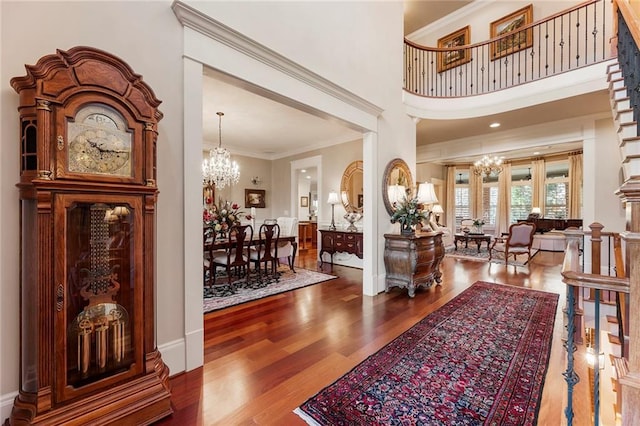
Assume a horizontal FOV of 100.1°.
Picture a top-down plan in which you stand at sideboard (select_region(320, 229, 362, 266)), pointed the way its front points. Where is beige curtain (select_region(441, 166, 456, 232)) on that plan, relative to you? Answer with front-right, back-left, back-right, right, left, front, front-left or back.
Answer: back

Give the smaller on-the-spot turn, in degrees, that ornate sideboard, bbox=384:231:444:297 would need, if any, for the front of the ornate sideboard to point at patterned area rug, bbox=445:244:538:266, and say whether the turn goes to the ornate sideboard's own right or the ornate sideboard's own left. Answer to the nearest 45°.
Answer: approximately 90° to the ornate sideboard's own left

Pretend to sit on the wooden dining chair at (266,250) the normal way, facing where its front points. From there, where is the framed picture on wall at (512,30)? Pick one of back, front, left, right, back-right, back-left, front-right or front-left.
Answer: back-right

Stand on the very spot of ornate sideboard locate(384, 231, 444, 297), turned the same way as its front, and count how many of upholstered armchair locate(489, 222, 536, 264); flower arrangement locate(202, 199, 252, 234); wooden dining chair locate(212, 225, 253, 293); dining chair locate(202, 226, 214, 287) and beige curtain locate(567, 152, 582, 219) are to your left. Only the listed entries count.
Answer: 2

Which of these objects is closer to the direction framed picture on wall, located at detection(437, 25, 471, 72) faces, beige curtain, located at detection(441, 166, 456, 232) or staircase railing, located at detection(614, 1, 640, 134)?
the staircase railing

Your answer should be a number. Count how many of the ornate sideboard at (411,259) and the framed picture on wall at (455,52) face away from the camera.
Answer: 0

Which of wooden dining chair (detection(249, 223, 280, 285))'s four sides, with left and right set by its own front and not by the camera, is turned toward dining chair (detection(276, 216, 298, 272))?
right

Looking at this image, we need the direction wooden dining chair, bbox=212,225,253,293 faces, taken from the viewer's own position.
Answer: facing away from the viewer and to the left of the viewer

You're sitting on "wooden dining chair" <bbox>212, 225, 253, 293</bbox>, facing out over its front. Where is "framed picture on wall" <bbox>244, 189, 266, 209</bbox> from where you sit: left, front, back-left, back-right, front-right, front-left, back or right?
front-right

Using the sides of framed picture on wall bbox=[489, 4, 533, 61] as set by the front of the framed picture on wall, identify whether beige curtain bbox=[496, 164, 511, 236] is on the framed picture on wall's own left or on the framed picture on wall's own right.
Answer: on the framed picture on wall's own right

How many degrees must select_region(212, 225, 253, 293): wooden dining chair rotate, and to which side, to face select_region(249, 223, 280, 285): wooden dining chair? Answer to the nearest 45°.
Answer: approximately 90° to its right

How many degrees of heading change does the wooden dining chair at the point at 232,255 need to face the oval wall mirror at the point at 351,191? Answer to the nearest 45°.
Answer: approximately 90° to its right

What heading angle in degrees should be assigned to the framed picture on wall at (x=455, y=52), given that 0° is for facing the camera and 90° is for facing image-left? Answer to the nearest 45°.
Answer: approximately 45°

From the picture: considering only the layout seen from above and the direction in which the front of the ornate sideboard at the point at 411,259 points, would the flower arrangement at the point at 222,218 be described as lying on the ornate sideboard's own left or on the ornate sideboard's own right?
on the ornate sideboard's own right
